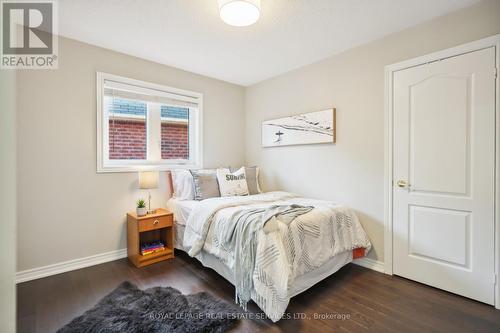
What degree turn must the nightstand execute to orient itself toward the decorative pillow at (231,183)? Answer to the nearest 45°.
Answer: approximately 45° to its left

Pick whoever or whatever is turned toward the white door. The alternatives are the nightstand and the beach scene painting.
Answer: the nightstand

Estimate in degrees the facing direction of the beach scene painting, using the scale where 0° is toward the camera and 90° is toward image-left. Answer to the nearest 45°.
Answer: approximately 45°

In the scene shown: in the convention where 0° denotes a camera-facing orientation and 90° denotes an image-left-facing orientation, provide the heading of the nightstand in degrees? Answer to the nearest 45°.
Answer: approximately 315°

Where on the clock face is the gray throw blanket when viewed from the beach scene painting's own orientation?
The gray throw blanket is roughly at 11 o'clock from the beach scene painting.

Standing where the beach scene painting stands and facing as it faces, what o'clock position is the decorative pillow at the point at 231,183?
The decorative pillow is roughly at 1 o'clock from the beach scene painting.

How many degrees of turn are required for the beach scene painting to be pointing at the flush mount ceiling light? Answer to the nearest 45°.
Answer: approximately 45° to its left
